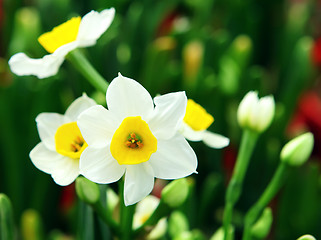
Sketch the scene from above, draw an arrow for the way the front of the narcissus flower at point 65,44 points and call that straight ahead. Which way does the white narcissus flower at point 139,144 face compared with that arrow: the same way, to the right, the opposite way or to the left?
to the left

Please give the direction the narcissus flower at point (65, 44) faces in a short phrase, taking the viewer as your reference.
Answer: facing to the left of the viewer

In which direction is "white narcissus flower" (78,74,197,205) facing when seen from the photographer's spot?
facing the viewer

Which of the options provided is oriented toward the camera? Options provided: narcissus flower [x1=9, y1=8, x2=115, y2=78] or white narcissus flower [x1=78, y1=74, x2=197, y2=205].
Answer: the white narcissus flower
